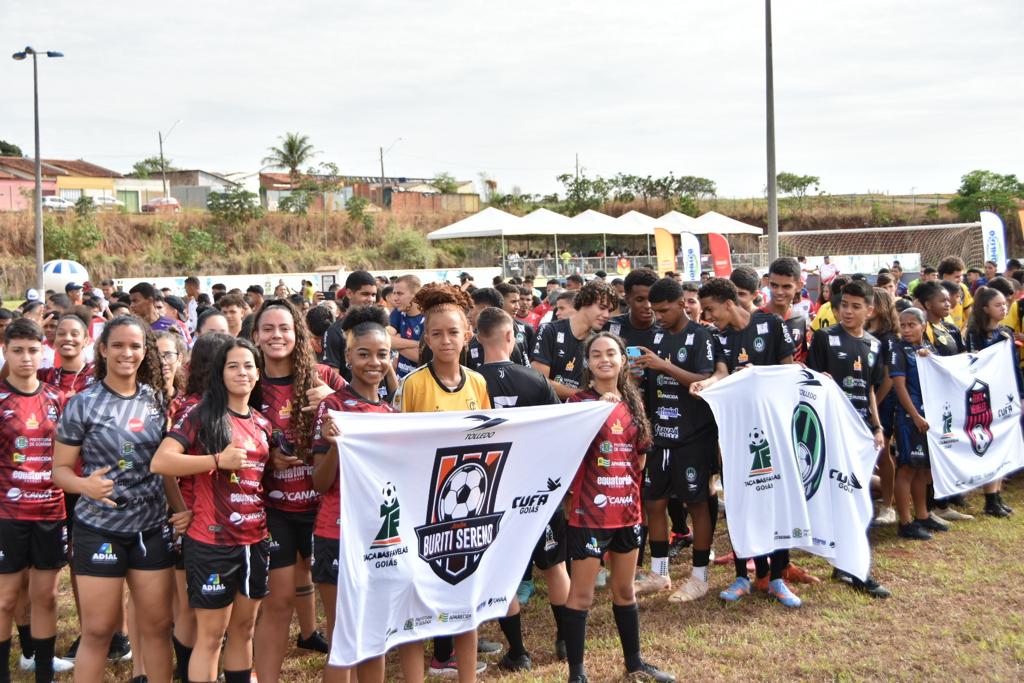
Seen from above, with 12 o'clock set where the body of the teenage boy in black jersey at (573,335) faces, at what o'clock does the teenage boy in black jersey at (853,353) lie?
the teenage boy in black jersey at (853,353) is roughly at 10 o'clock from the teenage boy in black jersey at (573,335).

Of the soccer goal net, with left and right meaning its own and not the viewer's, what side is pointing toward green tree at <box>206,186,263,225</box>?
right

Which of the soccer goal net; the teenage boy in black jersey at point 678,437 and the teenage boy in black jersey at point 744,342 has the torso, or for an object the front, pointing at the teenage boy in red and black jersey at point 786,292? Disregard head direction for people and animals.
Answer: the soccer goal net

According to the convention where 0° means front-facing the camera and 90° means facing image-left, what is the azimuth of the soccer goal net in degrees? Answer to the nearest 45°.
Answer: approximately 0°

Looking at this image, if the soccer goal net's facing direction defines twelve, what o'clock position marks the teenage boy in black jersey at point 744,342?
The teenage boy in black jersey is roughly at 12 o'clock from the soccer goal net.

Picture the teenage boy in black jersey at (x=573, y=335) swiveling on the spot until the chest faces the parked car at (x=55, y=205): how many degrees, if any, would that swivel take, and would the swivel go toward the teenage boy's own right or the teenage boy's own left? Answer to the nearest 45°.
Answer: approximately 180°
